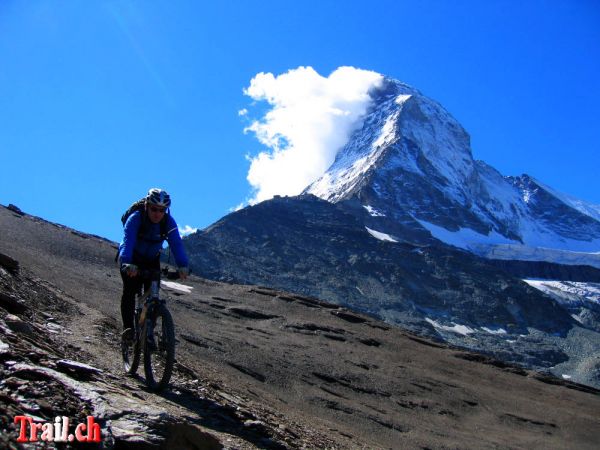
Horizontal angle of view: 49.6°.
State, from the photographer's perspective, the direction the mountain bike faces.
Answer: facing the viewer and to the right of the viewer

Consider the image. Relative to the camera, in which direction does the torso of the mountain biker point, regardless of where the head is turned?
toward the camera
